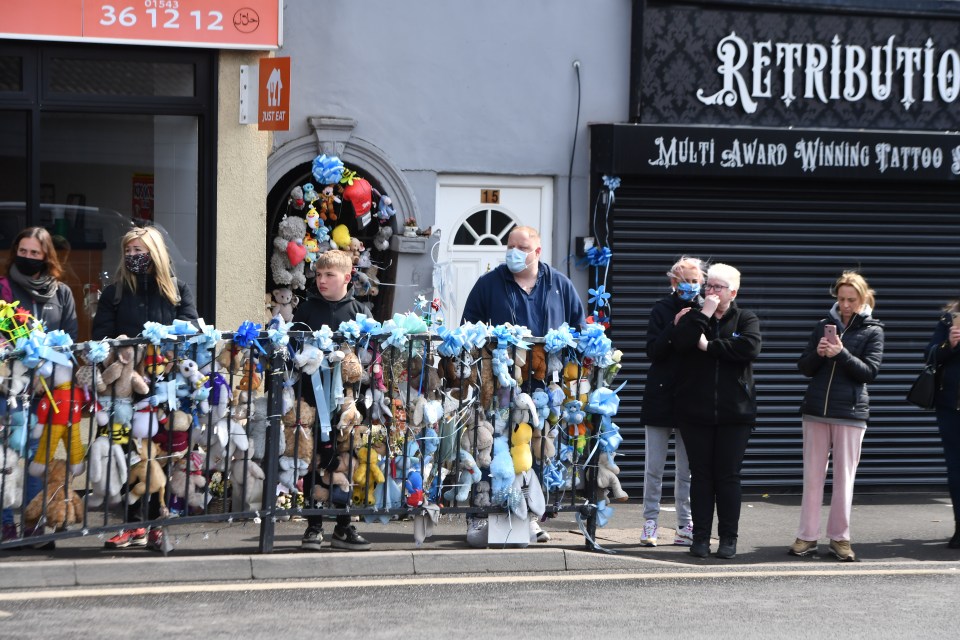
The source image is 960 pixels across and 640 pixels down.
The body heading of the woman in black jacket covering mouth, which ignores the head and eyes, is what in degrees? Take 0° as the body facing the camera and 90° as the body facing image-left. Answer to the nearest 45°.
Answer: approximately 0°

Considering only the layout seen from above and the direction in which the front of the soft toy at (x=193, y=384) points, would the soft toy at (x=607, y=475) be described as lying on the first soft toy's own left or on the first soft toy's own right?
on the first soft toy's own left

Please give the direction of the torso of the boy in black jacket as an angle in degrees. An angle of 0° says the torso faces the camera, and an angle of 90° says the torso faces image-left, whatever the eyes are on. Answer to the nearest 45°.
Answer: approximately 0°

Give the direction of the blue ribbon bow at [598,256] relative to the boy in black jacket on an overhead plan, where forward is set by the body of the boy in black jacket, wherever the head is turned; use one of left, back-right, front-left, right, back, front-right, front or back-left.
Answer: back-left

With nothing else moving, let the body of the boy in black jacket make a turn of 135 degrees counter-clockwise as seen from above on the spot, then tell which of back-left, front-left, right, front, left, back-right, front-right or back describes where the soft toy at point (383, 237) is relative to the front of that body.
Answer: front-left
